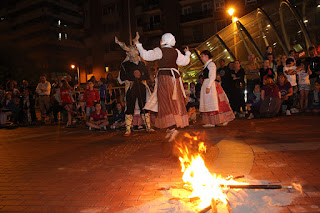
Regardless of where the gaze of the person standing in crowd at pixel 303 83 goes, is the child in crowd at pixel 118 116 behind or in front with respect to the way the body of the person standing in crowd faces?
in front

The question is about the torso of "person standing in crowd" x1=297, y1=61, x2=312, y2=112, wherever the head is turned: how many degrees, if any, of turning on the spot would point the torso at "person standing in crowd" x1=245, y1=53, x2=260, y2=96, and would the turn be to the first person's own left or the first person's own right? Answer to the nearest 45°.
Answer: approximately 45° to the first person's own right

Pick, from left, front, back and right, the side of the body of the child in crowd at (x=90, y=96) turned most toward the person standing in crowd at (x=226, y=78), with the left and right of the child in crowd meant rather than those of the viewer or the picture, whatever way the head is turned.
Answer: left

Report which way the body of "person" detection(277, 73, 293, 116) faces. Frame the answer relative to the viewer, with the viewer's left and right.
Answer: facing the viewer and to the left of the viewer

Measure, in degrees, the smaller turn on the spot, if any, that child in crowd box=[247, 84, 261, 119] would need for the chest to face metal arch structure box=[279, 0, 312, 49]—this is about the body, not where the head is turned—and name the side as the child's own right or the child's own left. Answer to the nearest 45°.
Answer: approximately 180°

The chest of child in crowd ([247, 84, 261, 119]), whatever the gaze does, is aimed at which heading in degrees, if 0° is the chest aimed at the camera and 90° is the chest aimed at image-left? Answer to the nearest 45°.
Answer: approximately 45°

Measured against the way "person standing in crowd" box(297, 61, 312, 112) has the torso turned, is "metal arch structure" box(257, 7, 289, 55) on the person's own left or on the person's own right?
on the person's own right

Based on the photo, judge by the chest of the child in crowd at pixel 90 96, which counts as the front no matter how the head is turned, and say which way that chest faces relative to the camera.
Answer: toward the camera

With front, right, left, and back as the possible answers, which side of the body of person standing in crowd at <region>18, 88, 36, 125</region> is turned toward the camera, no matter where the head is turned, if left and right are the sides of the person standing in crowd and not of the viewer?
front

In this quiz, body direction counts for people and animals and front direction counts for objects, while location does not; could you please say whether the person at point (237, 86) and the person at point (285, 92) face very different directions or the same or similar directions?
same or similar directions

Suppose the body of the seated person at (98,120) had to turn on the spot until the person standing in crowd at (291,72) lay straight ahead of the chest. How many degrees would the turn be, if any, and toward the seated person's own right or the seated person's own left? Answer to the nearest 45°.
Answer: approximately 90° to the seated person's own left
